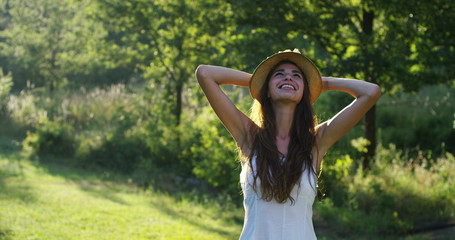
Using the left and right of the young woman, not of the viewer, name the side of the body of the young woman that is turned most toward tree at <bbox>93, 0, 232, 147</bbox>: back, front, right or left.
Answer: back

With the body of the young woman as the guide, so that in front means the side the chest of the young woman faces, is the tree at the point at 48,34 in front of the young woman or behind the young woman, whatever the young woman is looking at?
behind

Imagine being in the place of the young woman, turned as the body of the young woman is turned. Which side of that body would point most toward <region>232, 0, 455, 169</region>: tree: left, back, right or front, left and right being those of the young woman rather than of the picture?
back

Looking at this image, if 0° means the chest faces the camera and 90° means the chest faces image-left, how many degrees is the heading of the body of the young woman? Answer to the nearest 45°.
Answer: approximately 0°
